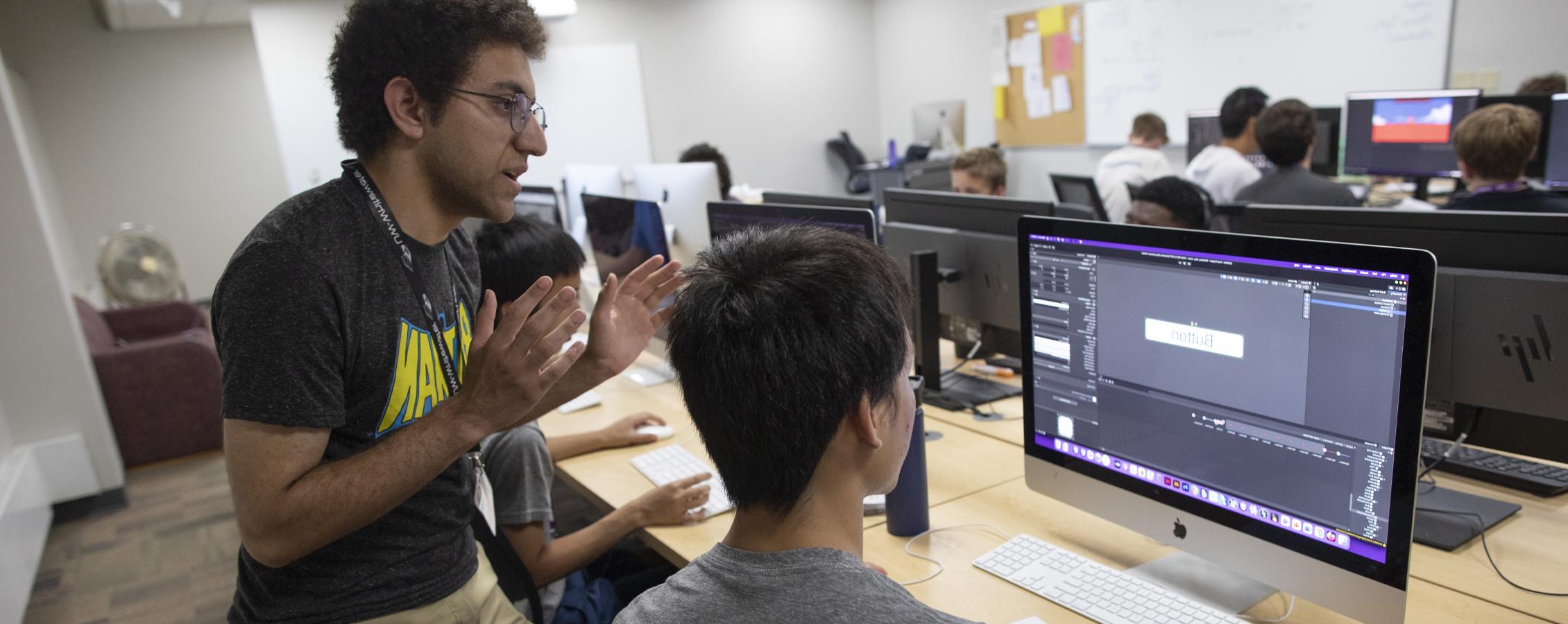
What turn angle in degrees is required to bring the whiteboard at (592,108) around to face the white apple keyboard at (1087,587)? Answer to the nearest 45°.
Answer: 0° — it already faces it

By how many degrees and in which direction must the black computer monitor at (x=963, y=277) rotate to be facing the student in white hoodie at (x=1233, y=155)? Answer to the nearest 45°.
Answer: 0° — it already faces them

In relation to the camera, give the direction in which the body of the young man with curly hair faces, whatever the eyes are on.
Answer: to the viewer's right

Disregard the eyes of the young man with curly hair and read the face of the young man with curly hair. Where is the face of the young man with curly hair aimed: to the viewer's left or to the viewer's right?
to the viewer's right

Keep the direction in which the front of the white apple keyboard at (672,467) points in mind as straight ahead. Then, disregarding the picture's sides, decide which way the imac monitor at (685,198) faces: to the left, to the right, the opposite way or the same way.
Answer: the opposite way

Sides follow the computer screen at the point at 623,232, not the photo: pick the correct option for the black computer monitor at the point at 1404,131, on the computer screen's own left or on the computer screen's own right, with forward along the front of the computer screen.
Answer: on the computer screen's own left

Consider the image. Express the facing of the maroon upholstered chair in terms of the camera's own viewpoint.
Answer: facing to the right of the viewer

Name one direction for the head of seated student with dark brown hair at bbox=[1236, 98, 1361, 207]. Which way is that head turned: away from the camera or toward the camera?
away from the camera

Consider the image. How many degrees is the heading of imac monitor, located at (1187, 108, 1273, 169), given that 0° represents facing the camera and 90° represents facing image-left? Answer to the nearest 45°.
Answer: approximately 0°
